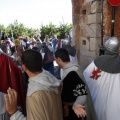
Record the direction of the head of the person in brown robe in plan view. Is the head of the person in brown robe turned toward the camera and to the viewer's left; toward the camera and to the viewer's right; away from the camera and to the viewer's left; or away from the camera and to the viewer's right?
away from the camera and to the viewer's left

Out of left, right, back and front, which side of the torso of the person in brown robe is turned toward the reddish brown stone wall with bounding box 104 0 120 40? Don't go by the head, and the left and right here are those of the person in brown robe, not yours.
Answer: right

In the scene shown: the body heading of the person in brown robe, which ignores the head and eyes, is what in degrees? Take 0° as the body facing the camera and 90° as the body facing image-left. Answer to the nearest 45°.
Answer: approximately 135°

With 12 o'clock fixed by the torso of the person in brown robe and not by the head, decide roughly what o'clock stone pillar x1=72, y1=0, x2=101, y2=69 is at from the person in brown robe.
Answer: The stone pillar is roughly at 2 o'clock from the person in brown robe.
